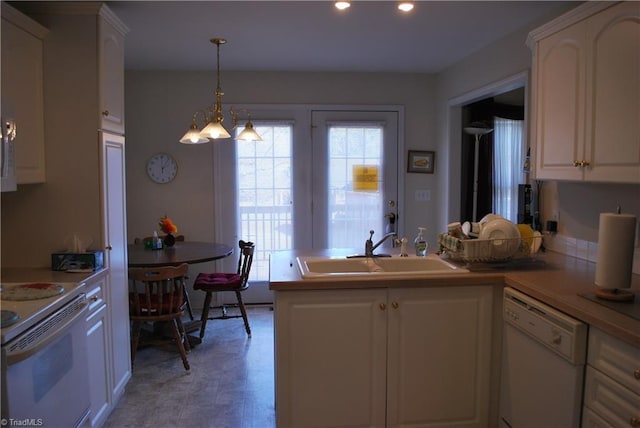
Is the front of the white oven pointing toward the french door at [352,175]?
no

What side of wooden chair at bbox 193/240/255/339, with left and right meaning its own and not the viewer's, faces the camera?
left

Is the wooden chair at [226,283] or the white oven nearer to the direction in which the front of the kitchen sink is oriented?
the white oven

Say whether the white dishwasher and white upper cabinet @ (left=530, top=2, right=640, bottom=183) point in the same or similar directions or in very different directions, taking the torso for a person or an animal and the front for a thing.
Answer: same or similar directions

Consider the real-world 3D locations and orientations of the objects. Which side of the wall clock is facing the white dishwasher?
front

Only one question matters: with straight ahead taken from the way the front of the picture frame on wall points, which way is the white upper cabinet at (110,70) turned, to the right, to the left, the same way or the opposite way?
to the left

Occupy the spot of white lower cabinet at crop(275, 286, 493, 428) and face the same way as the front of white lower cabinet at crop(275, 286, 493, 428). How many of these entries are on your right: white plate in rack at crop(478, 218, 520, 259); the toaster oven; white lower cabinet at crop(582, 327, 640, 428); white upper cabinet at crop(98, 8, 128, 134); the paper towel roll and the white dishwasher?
2

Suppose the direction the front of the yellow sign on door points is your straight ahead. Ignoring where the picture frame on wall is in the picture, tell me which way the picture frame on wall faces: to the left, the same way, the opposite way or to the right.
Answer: the same way

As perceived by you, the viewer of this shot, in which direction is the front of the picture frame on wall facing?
facing the viewer

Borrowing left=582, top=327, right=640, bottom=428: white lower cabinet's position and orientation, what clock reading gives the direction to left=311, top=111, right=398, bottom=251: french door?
The french door is roughly at 3 o'clock from the white lower cabinet.

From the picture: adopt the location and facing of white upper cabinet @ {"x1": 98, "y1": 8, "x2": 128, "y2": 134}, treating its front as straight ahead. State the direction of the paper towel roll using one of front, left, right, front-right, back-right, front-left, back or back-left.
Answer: front

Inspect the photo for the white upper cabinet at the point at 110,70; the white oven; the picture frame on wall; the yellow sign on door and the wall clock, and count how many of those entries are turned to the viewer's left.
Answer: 0

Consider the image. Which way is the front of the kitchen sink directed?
toward the camera

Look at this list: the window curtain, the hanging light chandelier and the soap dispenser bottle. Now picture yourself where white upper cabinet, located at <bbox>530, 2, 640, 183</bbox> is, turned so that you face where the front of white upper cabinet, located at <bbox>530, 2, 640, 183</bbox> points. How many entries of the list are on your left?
0

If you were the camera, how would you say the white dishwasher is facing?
facing the viewer and to the left of the viewer
